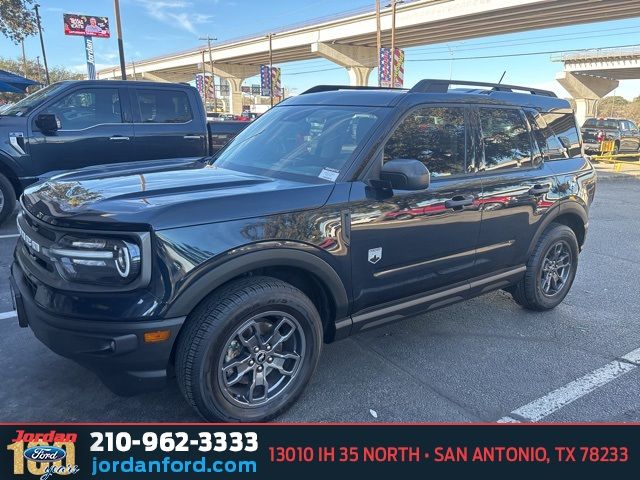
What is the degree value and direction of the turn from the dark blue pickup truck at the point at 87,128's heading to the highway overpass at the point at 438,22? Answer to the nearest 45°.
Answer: approximately 135° to its right

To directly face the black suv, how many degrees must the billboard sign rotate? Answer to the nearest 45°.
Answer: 0° — it already faces it

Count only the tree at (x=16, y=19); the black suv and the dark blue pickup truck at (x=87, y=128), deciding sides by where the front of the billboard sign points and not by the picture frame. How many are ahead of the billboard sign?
3

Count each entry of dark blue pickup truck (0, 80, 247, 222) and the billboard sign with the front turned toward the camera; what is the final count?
1

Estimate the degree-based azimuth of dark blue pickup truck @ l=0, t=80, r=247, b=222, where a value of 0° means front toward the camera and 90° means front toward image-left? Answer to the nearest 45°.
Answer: approximately 90°

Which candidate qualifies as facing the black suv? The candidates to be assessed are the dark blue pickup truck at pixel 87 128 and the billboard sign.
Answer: the billboard sign

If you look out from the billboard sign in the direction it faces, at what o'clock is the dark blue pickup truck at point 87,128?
The dark blue pickup truck is roughly at 12 o'clock from the billboard sign.

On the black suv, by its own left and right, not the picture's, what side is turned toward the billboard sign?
right

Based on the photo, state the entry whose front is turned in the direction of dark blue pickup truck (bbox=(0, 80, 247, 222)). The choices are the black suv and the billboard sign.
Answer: the billboard sign
